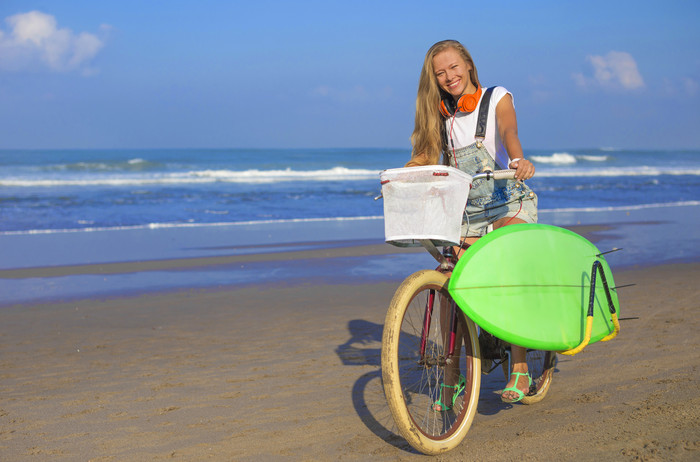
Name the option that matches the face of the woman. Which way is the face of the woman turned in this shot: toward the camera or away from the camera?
toward the camera

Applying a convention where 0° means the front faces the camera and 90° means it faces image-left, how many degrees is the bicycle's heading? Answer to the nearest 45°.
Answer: approximately 45°
